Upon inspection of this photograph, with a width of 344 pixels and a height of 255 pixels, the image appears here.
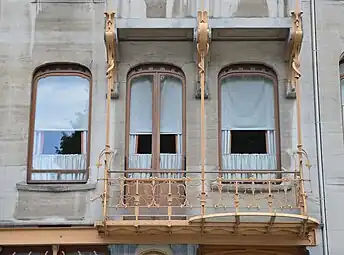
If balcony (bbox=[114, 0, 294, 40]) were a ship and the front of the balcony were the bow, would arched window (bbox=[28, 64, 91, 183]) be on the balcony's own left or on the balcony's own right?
on the balcony's own right

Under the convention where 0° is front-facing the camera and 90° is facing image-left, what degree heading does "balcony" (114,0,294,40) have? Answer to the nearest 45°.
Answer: approximately 0°

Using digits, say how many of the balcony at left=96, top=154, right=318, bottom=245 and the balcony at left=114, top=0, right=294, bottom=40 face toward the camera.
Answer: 2

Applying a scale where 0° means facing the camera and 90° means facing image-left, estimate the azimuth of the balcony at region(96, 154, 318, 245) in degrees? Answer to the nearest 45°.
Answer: approximately 0°
